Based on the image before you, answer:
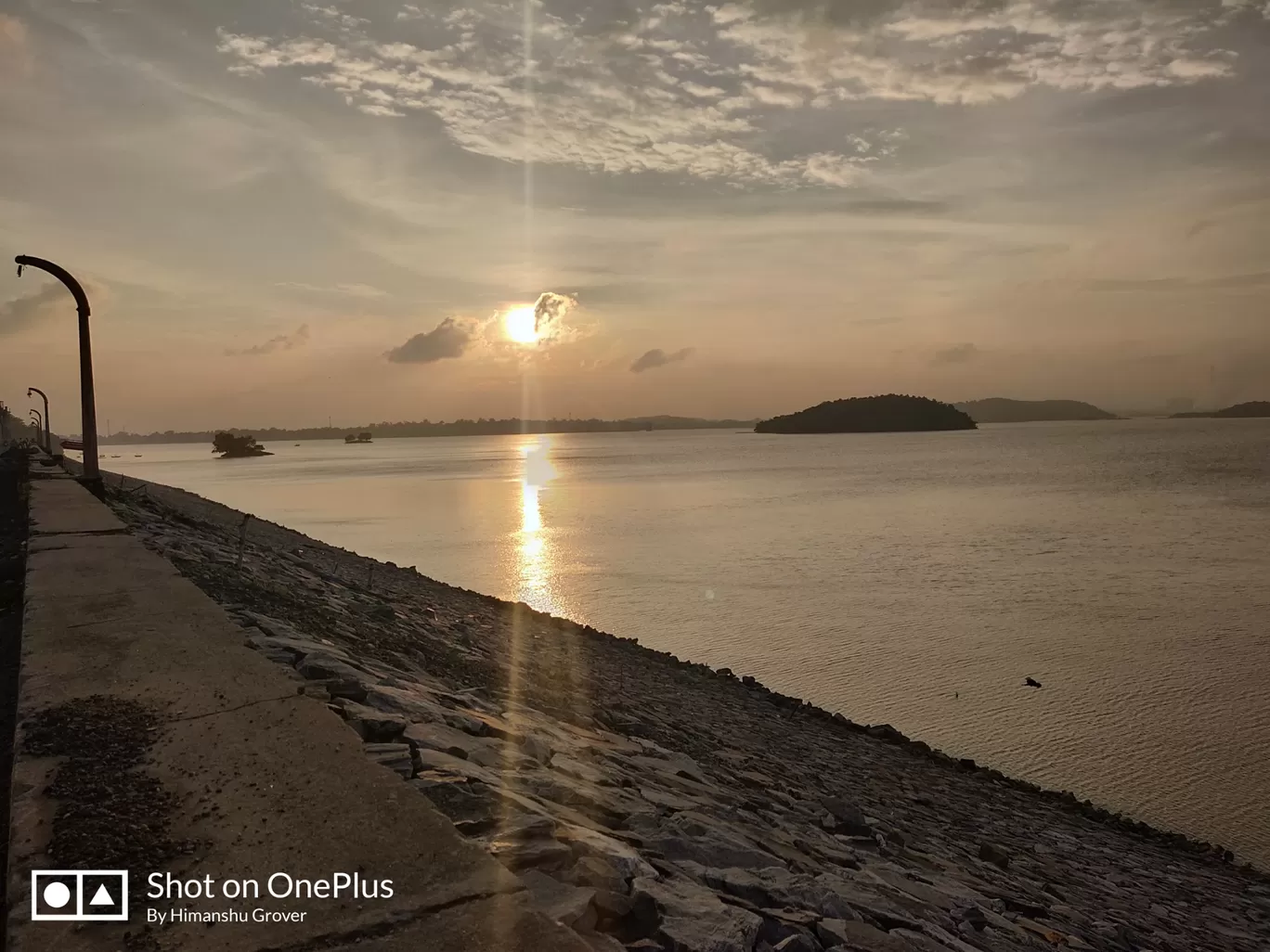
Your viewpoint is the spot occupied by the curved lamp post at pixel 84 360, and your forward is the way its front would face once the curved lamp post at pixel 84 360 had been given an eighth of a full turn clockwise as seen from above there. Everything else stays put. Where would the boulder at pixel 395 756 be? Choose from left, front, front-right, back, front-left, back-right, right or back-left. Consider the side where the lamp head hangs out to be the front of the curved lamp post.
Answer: back-left

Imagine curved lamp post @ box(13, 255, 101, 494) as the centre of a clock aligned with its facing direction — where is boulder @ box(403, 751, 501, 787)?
The boulder is roughly at 9 o'clock from the curved lamp post.

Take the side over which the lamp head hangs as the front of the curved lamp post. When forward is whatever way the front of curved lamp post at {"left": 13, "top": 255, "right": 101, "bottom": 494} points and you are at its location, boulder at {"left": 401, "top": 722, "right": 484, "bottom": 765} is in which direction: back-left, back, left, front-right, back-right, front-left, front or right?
left

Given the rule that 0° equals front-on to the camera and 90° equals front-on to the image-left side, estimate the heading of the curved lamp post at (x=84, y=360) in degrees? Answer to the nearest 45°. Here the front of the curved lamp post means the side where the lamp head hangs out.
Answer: approximately 90°

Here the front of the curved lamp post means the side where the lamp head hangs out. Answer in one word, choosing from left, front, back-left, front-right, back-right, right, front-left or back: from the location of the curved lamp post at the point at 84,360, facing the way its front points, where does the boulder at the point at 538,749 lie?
left

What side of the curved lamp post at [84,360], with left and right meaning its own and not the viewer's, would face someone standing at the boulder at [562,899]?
left

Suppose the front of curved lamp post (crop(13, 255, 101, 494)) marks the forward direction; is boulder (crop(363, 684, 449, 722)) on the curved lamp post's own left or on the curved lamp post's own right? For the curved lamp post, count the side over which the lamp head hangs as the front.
on the curved lamp post's own left

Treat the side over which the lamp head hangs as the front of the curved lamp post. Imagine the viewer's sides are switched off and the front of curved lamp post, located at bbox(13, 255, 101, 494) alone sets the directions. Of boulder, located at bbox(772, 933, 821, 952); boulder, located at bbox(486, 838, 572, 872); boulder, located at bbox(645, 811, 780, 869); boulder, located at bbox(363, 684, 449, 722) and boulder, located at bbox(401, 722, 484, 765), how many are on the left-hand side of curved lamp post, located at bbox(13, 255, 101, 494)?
5

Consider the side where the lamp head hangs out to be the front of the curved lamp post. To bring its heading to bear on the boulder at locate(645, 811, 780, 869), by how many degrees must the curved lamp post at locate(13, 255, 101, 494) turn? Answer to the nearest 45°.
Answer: approximately 90° to its left

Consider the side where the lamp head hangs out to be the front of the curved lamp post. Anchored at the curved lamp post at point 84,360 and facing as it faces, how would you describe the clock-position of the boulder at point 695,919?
The boulder is roughly at 9 o'clock from the curved lamp post.

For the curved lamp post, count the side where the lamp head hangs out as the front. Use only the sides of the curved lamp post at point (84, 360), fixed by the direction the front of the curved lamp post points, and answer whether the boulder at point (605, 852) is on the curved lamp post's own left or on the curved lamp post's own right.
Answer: on the curved lamp post's own left

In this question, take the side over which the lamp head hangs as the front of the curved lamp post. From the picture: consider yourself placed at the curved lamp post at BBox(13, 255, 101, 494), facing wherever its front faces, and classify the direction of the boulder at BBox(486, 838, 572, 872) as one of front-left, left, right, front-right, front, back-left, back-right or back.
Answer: left

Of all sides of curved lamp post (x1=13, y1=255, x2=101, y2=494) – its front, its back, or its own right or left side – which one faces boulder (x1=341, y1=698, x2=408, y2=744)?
left
